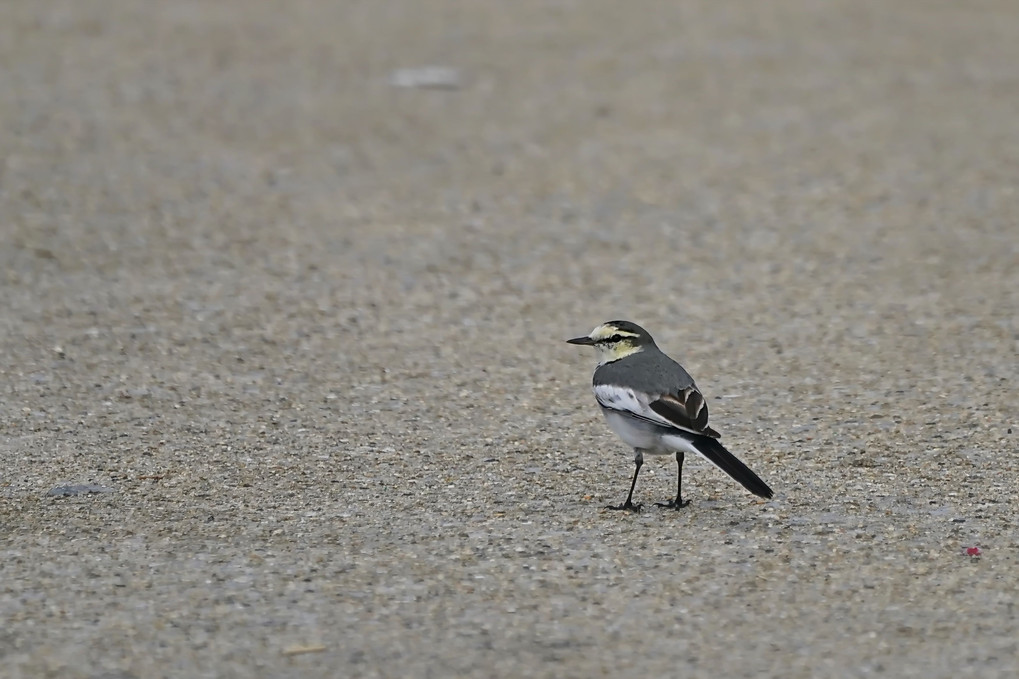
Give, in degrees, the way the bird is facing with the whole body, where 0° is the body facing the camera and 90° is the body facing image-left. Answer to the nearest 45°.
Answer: approximately 90°
